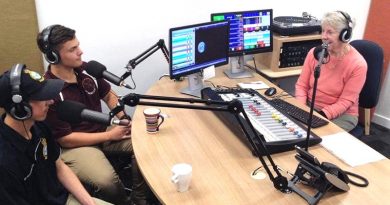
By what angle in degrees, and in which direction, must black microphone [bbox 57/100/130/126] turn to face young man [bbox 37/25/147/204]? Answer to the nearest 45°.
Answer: approximately 90° to its right

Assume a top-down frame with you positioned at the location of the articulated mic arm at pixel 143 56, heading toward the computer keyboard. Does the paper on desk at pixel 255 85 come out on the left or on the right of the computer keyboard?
left

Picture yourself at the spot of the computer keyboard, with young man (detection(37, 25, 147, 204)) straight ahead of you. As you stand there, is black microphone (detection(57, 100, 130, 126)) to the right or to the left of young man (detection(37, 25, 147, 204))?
left

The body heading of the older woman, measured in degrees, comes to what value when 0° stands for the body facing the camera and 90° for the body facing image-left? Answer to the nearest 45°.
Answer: approximately 45°

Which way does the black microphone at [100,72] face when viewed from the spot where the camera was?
facing to the left of the viewer

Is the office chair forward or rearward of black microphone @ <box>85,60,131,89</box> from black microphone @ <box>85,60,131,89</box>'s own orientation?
rearward

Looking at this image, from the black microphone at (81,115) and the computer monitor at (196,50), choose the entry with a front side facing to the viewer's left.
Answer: the black microphone

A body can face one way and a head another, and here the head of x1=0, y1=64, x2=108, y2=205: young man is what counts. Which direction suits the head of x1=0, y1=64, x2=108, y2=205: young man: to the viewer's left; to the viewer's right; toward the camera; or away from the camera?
to the viewer's right

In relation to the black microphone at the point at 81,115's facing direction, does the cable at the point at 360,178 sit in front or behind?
behind

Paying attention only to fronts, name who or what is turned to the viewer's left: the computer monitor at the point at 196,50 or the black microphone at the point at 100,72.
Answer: the black microphone

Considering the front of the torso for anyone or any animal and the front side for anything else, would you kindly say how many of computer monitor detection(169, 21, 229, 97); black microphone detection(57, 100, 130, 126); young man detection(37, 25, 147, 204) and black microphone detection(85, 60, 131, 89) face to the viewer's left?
2

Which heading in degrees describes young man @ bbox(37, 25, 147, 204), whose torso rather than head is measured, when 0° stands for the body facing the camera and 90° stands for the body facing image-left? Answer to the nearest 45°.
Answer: approximately 315°

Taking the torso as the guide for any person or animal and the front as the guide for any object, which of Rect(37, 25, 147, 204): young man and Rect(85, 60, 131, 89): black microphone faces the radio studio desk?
the young man

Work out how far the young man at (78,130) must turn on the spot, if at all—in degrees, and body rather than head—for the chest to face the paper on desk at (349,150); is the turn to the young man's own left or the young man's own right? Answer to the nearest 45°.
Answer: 0° — they already face it

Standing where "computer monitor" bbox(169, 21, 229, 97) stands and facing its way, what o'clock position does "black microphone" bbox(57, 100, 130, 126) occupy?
The black microphone is roughly at 2 o'clock from the computer monitor.

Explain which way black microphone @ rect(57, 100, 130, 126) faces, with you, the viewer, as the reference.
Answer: facing to the left of the viewer
